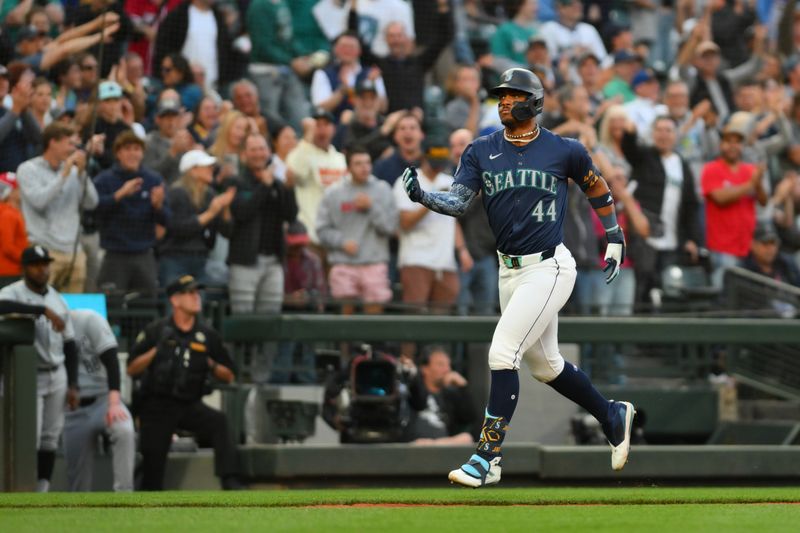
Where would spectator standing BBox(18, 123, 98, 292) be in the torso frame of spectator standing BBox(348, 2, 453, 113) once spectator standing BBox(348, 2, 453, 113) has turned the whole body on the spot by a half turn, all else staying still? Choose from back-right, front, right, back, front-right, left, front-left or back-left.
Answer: back-left

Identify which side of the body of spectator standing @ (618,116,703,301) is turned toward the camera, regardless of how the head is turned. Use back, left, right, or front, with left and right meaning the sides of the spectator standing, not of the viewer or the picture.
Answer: front

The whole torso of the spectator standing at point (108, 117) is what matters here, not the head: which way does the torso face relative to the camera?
toward the camera

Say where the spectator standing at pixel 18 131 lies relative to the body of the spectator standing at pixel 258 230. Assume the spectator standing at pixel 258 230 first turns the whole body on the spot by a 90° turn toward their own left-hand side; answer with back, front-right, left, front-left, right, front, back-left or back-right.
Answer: back-left

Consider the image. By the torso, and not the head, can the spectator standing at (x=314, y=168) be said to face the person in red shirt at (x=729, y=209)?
no

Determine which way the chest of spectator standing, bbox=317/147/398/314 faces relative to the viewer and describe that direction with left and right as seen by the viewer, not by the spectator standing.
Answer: facing the viewer

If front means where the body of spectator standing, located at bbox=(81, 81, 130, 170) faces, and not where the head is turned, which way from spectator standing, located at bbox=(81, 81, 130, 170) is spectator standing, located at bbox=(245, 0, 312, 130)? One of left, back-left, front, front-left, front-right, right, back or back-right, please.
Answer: back-left

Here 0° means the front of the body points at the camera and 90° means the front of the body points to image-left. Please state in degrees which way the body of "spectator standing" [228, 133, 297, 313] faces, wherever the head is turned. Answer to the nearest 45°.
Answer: approximately 315°

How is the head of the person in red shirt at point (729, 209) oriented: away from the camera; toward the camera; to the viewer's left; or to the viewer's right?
toward the camera

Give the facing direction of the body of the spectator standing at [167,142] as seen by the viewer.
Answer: toward the camera

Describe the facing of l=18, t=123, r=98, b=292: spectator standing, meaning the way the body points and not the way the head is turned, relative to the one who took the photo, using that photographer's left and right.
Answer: facing the viewer and to the right of the viewer

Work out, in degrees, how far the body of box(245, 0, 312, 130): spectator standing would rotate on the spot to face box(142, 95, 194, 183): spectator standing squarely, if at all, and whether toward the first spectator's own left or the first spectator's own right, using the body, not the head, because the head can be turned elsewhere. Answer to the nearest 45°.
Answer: approximately 90° to the first spectator's own right

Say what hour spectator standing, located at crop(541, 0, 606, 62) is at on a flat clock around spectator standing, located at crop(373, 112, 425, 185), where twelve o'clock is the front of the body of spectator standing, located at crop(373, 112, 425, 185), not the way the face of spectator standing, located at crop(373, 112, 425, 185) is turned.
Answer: spectator standing, located at crop(541, 0, 606, 62) is roughly at 7 o'clock from spectator standing, located at crop(373, 112, 425, 185).

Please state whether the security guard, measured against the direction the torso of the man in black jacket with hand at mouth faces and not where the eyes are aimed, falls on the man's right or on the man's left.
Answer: on the man's right

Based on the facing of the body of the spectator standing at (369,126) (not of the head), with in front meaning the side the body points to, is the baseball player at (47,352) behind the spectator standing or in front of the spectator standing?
in front

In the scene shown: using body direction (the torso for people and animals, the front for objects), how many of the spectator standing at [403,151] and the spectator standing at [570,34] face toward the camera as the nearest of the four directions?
2

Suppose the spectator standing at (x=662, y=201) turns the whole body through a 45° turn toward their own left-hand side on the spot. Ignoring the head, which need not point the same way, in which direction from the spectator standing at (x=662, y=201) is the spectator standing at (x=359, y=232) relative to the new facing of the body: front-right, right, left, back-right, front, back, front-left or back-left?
right

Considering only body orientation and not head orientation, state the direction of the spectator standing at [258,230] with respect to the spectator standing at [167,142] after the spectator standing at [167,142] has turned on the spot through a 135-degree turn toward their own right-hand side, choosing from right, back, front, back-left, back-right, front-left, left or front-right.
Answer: back
